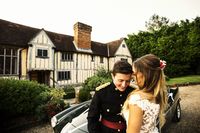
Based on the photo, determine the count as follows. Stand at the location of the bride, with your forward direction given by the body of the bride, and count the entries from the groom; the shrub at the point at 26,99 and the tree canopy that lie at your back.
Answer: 0

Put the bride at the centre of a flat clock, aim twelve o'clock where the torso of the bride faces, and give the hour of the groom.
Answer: The groom is roughly at 12 o'clock from the bride.

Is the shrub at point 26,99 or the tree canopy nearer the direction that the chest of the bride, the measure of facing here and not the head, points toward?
the shrub

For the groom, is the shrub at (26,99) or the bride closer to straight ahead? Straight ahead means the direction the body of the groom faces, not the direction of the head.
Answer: the bride

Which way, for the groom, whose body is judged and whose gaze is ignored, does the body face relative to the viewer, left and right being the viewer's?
facing the viewer and to the right of the viewer

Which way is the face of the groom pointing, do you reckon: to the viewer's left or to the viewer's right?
to the viewer's right

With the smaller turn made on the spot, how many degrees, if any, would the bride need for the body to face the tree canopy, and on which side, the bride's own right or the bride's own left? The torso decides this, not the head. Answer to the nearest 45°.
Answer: approximately 45° to the bride's own right

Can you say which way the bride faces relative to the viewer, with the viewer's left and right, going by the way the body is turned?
facing away from the viewer and to the left of the viewer

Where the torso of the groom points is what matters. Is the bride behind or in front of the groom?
in front

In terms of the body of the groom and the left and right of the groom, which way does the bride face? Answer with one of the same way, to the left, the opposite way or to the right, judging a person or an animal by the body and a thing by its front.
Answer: the opposite way

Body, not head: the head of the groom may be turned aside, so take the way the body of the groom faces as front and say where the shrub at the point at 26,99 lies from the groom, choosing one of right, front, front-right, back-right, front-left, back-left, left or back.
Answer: back

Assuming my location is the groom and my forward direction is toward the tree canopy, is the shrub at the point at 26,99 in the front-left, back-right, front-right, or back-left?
front-left

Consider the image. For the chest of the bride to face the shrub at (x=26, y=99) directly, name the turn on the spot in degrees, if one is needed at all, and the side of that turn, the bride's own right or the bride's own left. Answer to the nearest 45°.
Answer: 0° — they already face it

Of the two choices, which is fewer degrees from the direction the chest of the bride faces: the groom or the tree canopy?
the groom
